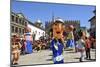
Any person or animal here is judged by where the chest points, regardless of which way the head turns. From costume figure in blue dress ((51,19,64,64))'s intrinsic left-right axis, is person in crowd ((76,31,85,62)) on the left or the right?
on its left

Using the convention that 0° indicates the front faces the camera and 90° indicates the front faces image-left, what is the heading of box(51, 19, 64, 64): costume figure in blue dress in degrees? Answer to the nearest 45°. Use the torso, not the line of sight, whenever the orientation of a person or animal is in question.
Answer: approximately 0°

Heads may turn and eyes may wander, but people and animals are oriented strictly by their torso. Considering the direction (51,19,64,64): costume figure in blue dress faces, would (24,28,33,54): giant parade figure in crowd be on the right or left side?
on its right
